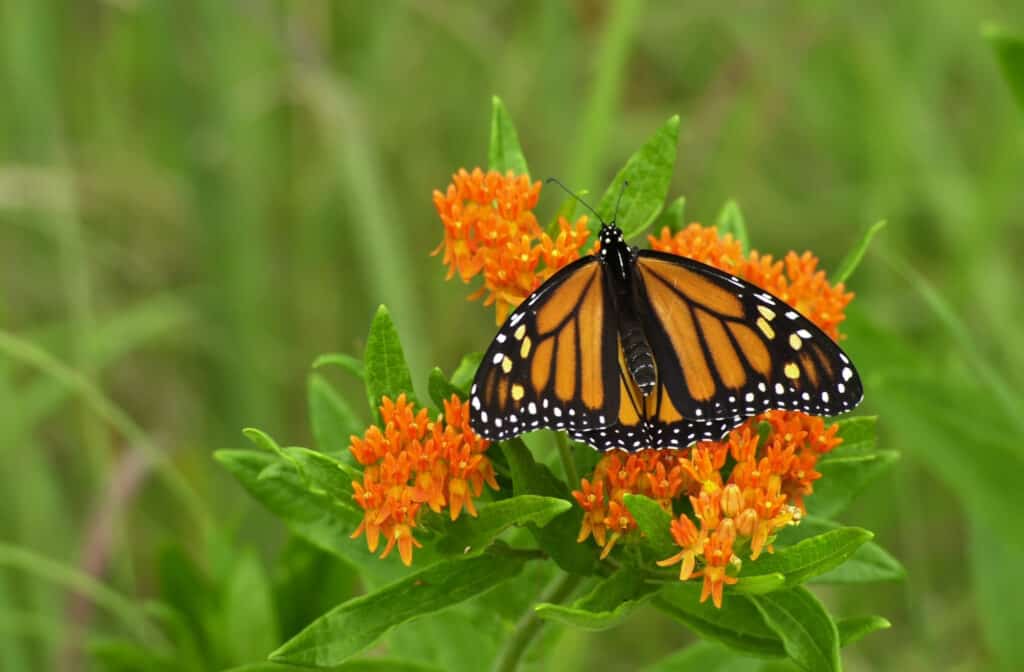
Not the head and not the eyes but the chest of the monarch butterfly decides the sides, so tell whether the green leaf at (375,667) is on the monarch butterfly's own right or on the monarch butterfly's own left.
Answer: on the monarch butterfly's own left

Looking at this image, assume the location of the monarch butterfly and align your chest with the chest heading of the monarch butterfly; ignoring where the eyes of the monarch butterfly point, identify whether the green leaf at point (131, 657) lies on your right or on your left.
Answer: on your left

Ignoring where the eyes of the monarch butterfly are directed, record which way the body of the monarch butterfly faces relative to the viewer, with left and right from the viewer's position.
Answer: facing away from the viewer

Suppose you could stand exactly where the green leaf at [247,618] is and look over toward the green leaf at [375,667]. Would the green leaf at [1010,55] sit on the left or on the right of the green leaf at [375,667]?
left

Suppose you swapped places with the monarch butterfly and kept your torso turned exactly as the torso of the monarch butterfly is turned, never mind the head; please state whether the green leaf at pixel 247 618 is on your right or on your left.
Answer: on your left

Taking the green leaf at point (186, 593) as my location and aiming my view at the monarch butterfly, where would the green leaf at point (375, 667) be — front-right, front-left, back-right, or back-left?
front-right

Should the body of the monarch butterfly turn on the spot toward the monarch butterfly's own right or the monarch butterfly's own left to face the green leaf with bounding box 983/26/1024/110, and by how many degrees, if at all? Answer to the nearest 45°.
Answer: approximately 45° to the monarch butterfly's own right
